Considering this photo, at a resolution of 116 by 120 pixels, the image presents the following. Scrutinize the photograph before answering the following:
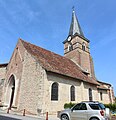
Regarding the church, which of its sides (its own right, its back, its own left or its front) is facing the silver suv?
left

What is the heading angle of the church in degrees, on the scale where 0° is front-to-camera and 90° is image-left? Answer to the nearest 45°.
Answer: approximately 45°
